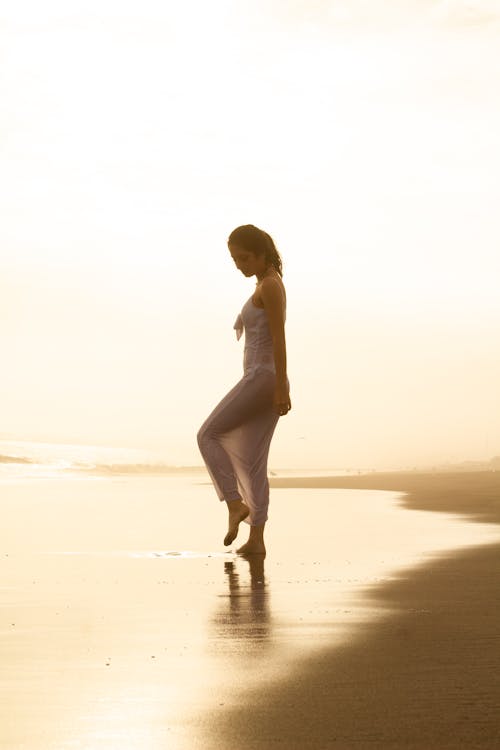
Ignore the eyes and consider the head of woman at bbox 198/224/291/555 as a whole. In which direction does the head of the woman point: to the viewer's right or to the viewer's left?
to the viewer's left

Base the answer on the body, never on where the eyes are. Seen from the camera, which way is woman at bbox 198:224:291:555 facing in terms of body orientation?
to the viewer's left
